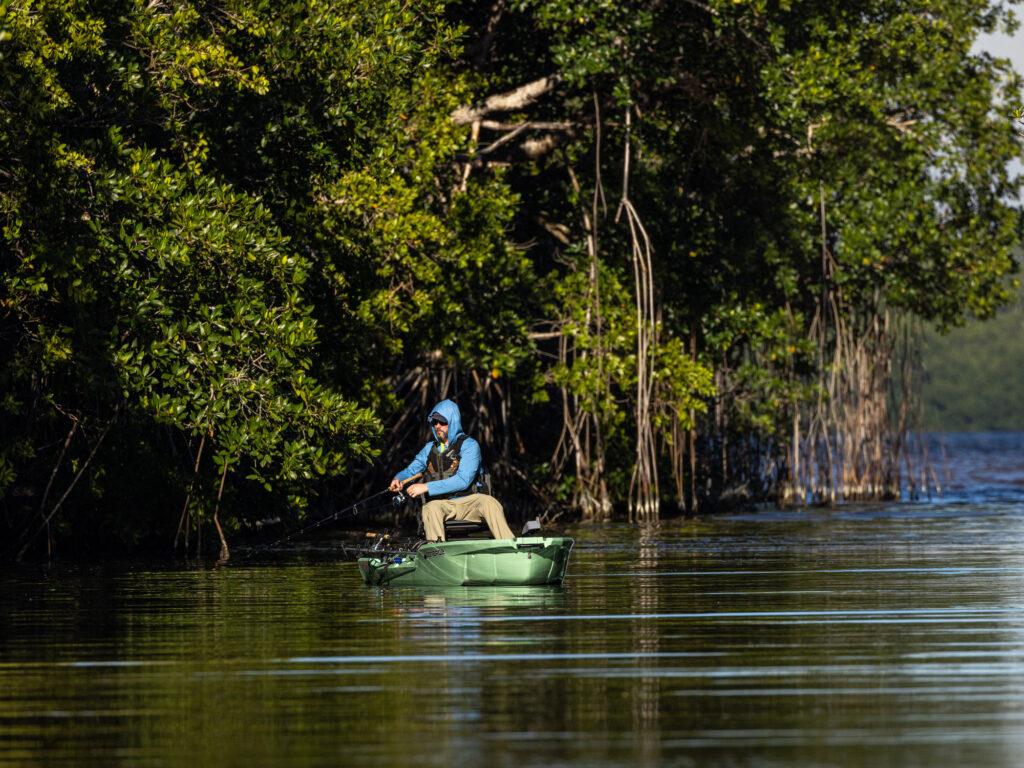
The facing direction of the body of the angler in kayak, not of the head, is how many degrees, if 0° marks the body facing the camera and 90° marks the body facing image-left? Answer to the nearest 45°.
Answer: approximately 45°
